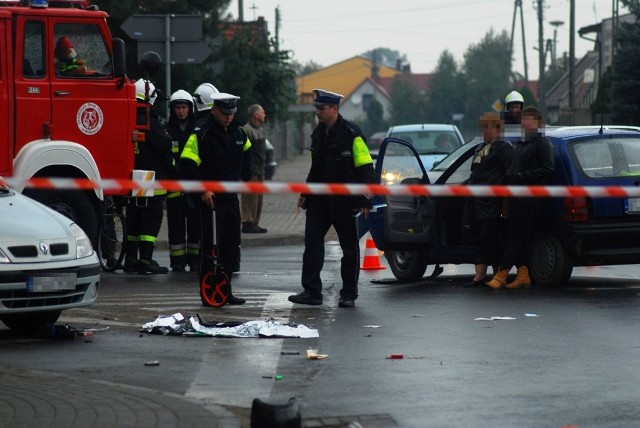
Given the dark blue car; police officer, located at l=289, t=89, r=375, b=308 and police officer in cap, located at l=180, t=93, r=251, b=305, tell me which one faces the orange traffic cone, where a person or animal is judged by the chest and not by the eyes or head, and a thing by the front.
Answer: the dark blue car

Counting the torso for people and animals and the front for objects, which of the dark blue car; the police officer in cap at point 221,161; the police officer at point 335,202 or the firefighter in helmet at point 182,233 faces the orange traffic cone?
the dark blue car

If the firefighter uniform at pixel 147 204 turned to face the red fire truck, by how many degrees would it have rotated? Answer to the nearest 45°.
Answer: approximately 135° to its right

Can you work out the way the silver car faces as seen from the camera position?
facing the viewer and to the right of the viewer
